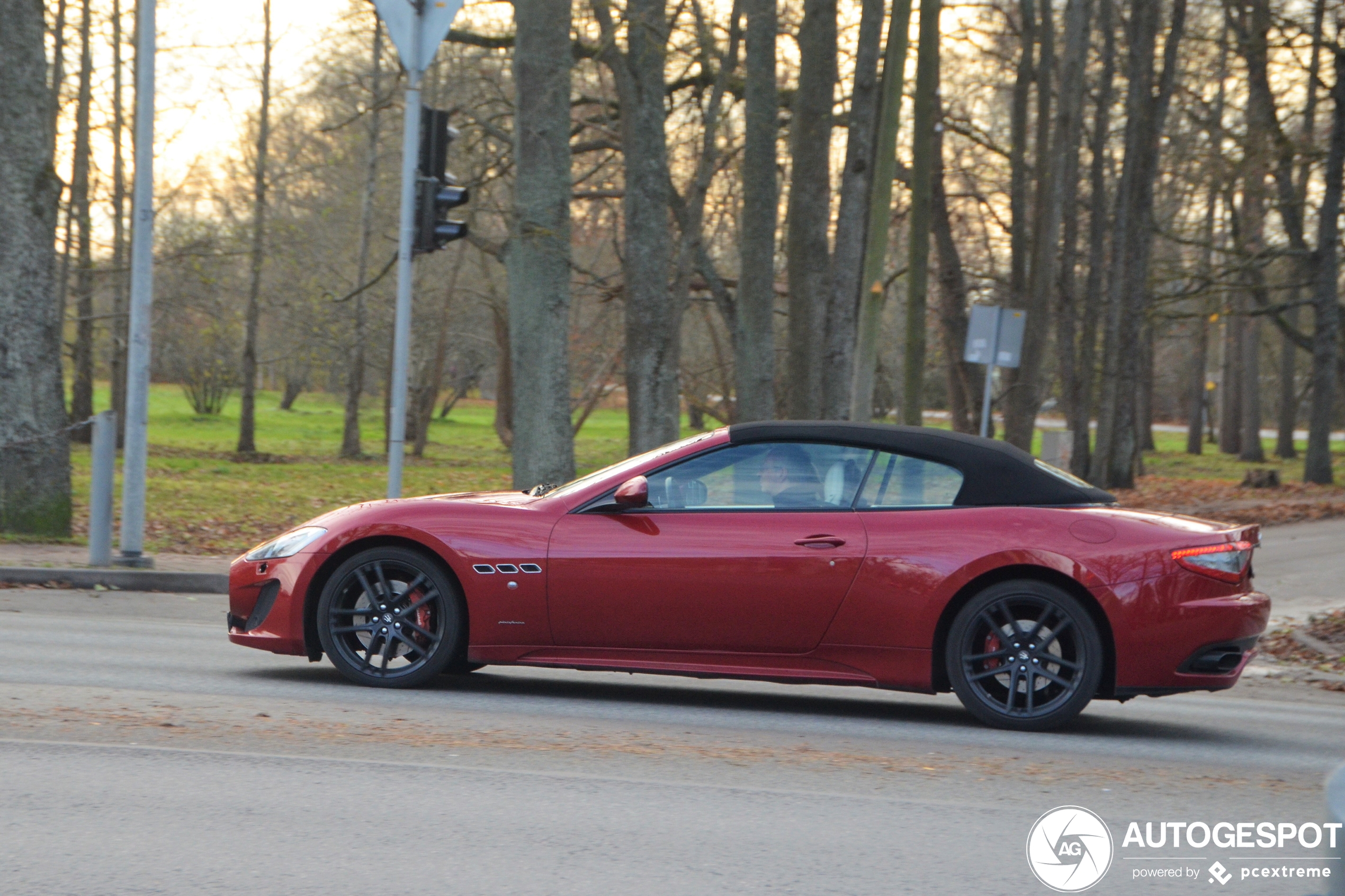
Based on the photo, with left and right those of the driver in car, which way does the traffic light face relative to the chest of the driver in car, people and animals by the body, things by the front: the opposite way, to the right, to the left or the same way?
the opposite way

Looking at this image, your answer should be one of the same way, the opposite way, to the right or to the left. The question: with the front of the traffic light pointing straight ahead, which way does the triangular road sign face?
to the left

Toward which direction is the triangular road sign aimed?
away from the camera

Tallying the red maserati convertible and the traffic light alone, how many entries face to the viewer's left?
1

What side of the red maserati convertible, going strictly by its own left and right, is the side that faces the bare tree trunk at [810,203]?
right

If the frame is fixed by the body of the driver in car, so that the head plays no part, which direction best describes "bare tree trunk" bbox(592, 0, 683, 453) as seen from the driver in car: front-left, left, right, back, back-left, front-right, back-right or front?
right

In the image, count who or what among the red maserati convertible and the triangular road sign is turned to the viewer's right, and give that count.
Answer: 0

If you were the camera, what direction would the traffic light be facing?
facing to the right of the viewer

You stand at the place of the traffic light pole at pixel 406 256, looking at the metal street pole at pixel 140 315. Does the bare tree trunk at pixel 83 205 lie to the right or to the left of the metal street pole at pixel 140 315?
right

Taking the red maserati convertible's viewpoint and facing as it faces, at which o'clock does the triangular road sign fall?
The triangular road sign is roughly at 2 o'clock from the red maserati convertible.

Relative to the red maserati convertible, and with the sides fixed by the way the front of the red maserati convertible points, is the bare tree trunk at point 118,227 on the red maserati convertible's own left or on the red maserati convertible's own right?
on the red maserati convertible's own right

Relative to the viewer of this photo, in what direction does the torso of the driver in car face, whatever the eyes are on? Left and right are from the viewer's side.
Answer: facing to the left of the viewer

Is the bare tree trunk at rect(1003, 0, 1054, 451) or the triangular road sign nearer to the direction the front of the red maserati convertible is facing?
the triangular road sign

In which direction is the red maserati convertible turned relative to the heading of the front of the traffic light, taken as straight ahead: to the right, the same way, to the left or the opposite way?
the opposite way

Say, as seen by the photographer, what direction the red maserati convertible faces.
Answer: facing to the left of the viewer

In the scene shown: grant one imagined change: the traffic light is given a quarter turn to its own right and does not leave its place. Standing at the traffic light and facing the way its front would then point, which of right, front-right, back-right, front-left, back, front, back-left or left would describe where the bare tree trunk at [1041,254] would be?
back-left

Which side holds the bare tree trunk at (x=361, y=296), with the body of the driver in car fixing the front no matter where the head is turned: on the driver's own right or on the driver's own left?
on the driver's own right

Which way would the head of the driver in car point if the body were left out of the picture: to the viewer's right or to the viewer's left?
to the viewer's left
